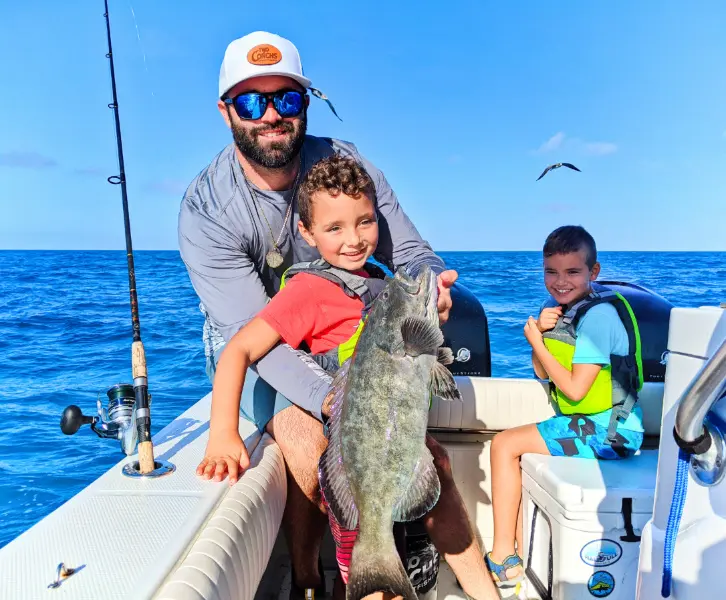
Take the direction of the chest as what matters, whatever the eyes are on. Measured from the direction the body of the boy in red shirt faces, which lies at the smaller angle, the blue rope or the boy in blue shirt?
the blue rope

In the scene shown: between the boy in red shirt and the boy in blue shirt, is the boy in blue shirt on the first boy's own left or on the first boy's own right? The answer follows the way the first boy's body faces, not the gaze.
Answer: on the first boy's own left

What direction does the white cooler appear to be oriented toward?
toward the camera

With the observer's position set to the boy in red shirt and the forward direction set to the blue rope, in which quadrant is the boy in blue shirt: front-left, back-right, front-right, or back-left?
front-left

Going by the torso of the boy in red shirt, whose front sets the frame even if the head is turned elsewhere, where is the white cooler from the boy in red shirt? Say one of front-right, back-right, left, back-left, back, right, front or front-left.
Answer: front-left

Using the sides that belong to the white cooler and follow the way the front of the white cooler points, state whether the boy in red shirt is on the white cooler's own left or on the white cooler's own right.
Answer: on the white cooler's own right

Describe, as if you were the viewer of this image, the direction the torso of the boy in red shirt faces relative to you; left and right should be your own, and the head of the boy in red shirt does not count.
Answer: facing the viewer and to the right of the viewer

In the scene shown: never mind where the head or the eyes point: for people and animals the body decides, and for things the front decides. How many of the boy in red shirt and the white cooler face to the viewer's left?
0

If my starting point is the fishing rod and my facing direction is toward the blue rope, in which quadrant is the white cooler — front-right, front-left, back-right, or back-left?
front-left
